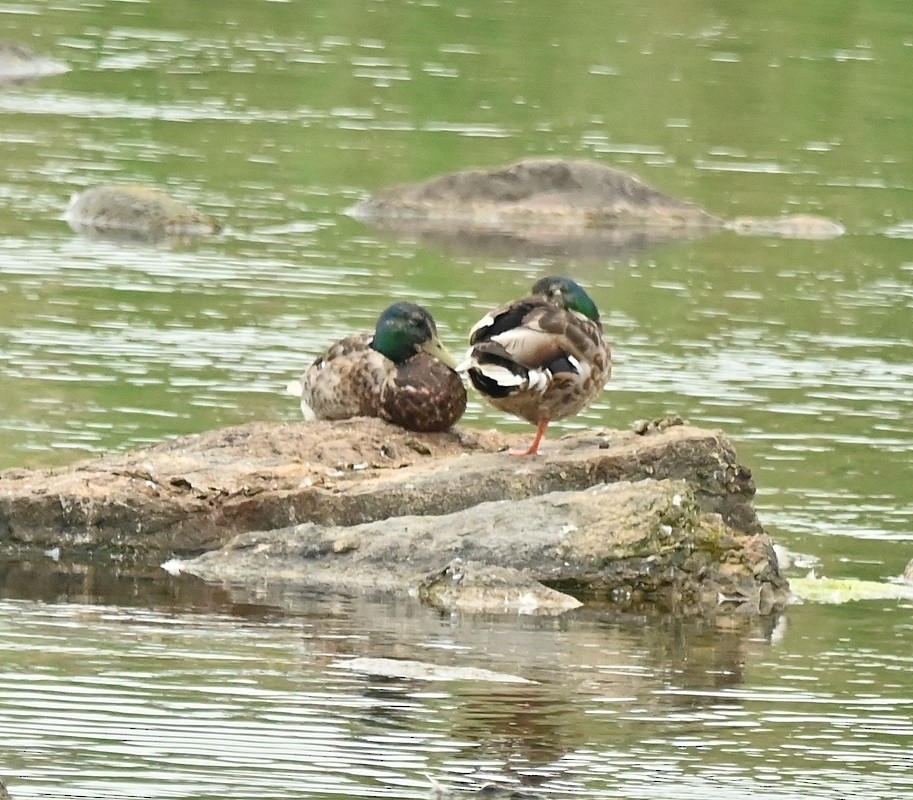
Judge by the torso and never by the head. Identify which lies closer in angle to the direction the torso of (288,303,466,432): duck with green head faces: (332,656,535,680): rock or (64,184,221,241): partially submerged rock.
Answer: the rock

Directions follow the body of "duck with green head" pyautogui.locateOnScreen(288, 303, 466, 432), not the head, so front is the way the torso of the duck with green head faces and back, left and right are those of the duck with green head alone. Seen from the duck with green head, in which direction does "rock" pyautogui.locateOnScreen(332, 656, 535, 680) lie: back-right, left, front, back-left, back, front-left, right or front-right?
front-right

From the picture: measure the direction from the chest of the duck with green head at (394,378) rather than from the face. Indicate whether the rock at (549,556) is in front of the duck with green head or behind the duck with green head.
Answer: in front

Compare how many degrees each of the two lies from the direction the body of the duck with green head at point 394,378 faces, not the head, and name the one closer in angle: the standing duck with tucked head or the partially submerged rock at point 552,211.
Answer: the standing duck with tucked head

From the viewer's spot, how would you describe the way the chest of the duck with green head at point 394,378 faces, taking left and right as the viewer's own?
facing the viewer and to the right of the viewer

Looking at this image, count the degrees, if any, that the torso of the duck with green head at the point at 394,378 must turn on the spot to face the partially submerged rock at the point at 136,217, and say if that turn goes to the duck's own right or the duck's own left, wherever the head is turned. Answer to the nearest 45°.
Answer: approximately 135° to the duck's own left

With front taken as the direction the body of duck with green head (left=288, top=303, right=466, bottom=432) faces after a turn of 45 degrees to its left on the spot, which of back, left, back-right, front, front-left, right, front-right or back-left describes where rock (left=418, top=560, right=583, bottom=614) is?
right
